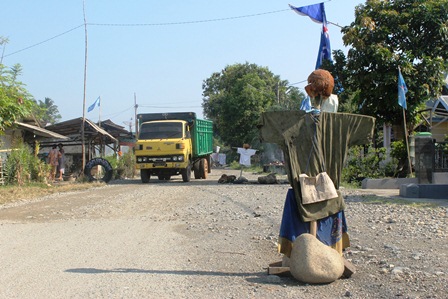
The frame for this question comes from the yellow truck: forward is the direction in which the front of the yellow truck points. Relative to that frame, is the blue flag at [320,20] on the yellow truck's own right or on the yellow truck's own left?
on the yellow truck's own left

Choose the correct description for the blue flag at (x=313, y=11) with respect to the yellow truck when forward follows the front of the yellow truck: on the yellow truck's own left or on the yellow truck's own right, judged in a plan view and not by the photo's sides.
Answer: on the yellow truck's own left

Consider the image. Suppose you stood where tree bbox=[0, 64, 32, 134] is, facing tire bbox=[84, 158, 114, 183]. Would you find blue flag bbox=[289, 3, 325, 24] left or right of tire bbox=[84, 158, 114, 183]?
right

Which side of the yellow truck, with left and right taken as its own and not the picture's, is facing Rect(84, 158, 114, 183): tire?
right

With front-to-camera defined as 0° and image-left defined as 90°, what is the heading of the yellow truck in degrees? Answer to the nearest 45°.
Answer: approximately 0°

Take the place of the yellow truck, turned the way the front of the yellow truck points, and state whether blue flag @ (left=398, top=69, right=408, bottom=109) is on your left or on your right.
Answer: on your left

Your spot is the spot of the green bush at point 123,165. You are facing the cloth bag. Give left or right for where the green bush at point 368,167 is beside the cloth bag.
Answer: left

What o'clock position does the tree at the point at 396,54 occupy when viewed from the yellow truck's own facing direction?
The tree is roughly at 10 o'clock from the yellow truck.
